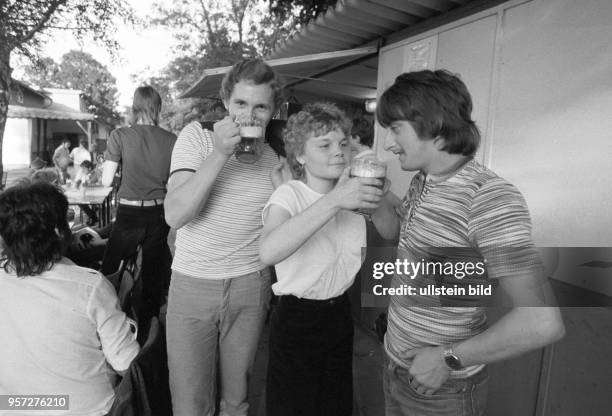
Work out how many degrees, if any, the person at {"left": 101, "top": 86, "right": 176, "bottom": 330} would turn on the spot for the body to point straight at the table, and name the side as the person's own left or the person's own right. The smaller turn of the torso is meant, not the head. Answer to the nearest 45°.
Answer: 0° — they already face it

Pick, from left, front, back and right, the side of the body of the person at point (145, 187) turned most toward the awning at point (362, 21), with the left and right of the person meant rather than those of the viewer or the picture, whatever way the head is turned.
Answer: right

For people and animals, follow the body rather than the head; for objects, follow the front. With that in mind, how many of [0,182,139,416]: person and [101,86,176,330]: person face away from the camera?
2

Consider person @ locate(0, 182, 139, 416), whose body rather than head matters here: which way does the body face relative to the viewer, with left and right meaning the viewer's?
facing away from the viewer

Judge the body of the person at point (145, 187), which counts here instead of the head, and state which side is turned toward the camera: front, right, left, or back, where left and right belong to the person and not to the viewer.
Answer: back

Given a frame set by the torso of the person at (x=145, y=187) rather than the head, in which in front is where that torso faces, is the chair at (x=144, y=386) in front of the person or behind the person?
behind

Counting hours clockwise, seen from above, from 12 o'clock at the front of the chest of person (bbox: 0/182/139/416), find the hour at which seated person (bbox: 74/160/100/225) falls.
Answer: The seated person is roughly at 12 o'clock from the person.

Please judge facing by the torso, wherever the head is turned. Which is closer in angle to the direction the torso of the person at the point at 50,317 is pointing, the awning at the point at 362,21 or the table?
the table
